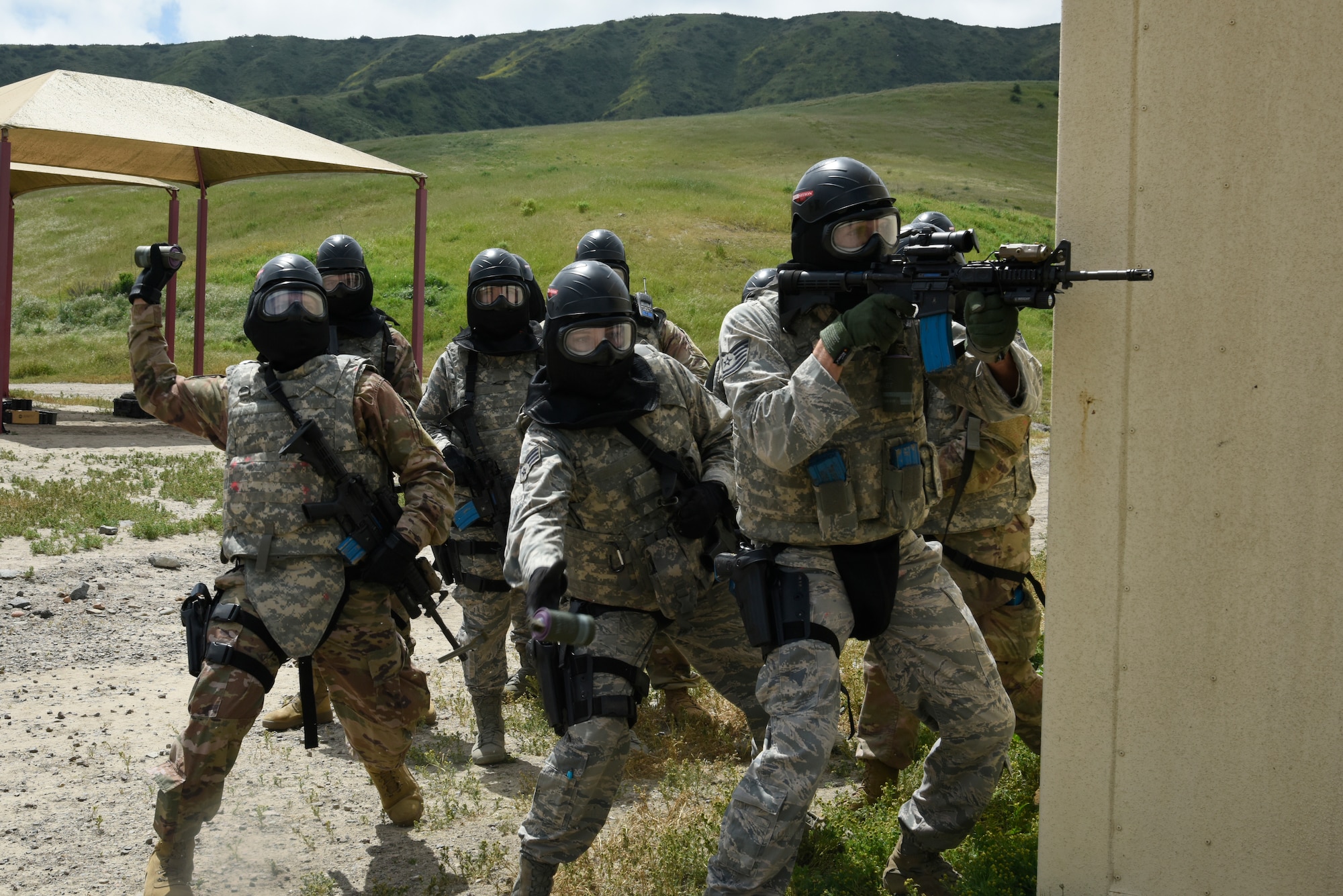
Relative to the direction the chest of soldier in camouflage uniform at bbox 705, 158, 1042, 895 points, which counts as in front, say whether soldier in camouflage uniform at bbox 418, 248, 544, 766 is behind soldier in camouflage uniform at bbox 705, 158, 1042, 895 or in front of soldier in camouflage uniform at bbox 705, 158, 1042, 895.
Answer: behind

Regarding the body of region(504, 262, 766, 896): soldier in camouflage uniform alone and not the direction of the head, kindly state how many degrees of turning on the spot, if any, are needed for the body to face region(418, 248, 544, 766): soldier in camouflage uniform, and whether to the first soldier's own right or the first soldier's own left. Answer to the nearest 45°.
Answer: approximately 180°

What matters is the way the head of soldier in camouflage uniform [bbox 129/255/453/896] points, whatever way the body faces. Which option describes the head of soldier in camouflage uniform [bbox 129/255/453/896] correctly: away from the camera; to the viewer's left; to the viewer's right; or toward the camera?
toward the camera

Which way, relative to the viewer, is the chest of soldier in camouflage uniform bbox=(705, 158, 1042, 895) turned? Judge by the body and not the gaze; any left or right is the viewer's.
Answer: facing the viewer and to the right of the viewer

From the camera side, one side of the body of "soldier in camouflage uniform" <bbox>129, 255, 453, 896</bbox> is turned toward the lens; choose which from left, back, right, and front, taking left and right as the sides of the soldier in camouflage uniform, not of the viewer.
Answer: front

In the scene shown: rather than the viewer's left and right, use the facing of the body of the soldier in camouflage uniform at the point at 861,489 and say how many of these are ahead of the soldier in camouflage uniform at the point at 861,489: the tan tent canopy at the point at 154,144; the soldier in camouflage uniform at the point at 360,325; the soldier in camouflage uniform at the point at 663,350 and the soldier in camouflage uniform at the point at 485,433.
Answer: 0

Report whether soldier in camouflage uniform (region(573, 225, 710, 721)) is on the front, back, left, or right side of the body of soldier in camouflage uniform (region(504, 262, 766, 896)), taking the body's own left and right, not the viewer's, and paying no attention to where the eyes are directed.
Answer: back

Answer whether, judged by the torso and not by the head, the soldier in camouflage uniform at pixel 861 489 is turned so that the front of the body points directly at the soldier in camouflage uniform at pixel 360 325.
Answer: no

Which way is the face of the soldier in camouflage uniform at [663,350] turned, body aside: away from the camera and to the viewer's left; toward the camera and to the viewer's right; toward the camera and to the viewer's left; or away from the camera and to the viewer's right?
toward the camera and to the viewer's right

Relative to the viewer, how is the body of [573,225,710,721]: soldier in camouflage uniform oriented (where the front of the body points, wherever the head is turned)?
toward the camera

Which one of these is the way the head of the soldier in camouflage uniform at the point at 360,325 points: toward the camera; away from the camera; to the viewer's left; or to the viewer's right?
toward the camera

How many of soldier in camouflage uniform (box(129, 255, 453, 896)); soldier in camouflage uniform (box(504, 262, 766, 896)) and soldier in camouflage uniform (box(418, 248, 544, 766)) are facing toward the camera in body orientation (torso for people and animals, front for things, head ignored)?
3

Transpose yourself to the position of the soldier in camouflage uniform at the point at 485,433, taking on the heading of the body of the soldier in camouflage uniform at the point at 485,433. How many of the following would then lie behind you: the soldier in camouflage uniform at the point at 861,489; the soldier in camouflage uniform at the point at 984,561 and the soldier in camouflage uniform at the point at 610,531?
0
